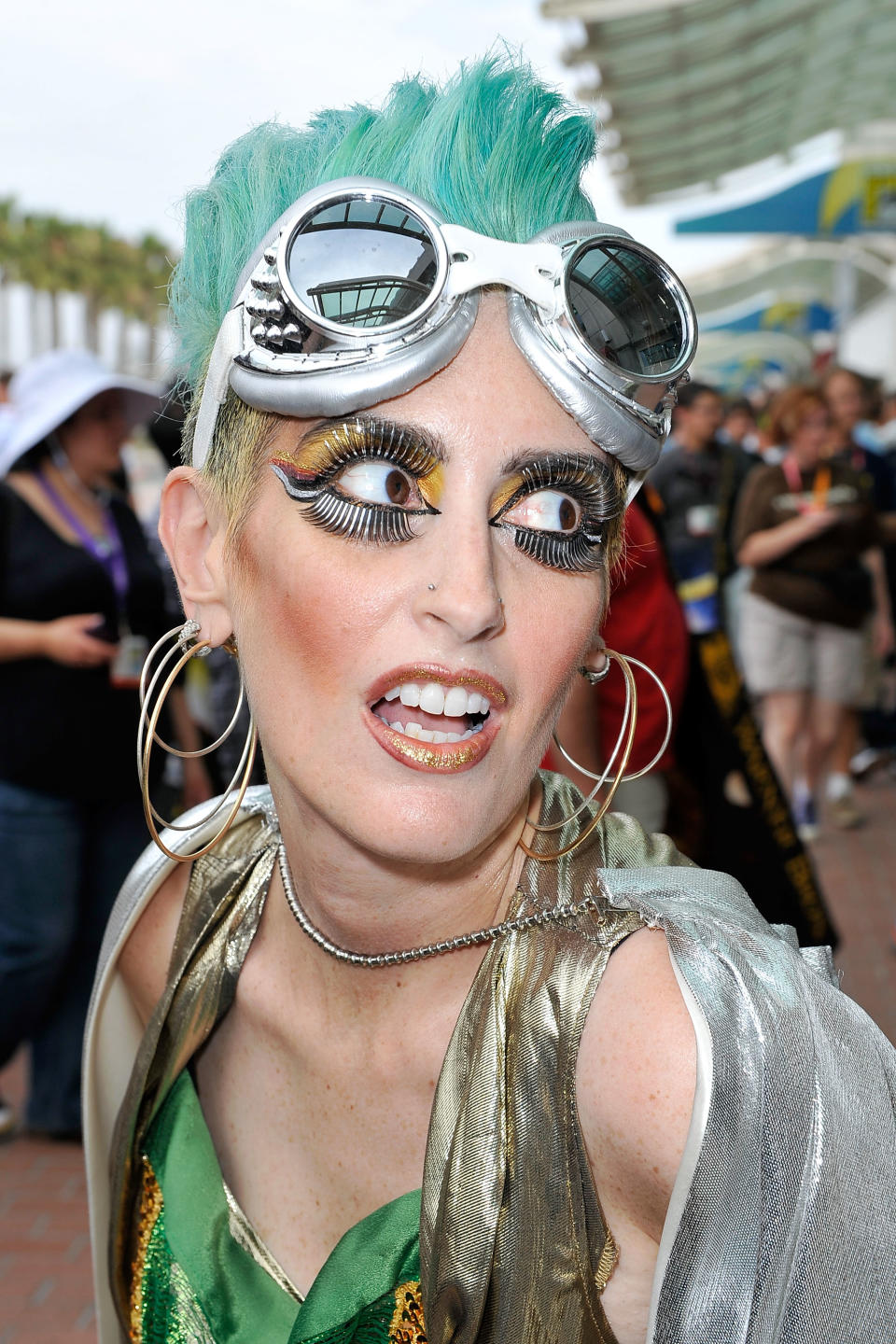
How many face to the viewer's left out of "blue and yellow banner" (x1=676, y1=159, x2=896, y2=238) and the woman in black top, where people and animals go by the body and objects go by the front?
0

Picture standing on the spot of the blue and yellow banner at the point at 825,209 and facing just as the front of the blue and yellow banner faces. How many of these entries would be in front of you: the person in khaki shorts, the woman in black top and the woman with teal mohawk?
3

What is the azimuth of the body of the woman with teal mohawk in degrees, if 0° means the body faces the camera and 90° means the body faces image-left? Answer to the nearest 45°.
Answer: approximately 45°

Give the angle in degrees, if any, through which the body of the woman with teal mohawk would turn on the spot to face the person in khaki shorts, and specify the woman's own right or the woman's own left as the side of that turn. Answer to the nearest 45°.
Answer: approximately 135° to the woman's own right

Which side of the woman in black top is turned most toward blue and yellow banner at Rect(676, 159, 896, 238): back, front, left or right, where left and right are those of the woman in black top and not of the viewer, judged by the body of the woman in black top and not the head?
left

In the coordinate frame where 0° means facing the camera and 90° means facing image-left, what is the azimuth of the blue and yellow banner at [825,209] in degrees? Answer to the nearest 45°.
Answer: approximately 0°

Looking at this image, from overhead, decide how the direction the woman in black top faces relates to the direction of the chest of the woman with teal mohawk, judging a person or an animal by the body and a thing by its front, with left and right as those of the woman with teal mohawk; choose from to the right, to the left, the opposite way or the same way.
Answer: to the left

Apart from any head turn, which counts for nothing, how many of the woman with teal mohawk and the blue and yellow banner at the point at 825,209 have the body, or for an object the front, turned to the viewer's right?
0

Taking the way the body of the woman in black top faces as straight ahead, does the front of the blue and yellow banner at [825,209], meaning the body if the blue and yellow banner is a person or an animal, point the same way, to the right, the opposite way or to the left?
to the right
